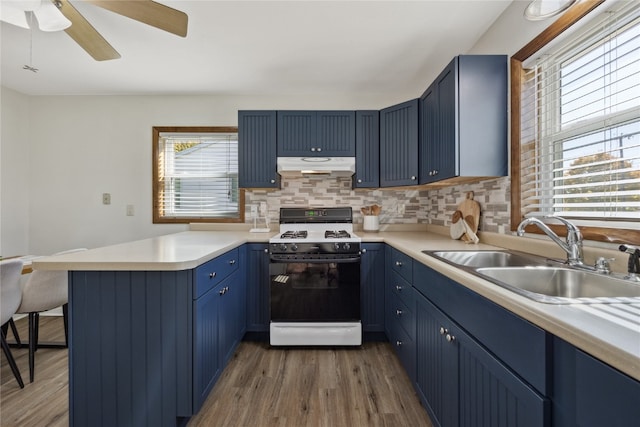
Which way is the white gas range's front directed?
toward the camera

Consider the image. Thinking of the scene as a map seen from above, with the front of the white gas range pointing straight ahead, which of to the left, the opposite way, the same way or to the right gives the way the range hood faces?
the same way

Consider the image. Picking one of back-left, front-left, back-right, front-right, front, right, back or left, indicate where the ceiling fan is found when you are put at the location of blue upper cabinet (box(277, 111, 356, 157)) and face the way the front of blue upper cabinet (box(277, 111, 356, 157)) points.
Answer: front-right

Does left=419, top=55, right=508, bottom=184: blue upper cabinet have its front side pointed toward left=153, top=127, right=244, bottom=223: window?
yes

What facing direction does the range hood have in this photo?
toward the camera

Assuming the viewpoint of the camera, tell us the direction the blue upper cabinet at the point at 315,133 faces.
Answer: facing the viewer

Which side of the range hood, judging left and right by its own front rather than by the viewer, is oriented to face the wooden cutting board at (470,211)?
left

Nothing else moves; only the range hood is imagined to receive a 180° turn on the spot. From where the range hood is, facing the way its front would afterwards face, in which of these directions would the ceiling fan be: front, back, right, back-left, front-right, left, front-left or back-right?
back-left

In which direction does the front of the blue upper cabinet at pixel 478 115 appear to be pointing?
to the viewer's left
